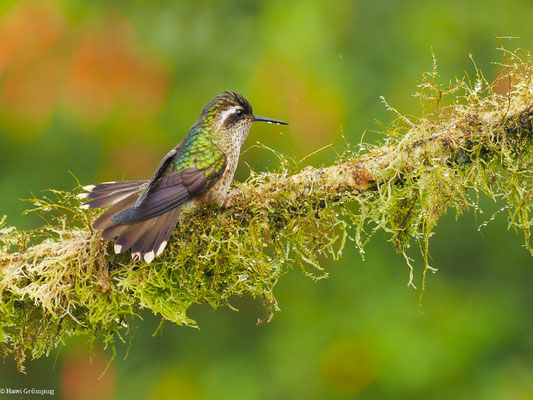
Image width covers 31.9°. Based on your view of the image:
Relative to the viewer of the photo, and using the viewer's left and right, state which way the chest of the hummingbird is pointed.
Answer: facing to the right of the viewer
